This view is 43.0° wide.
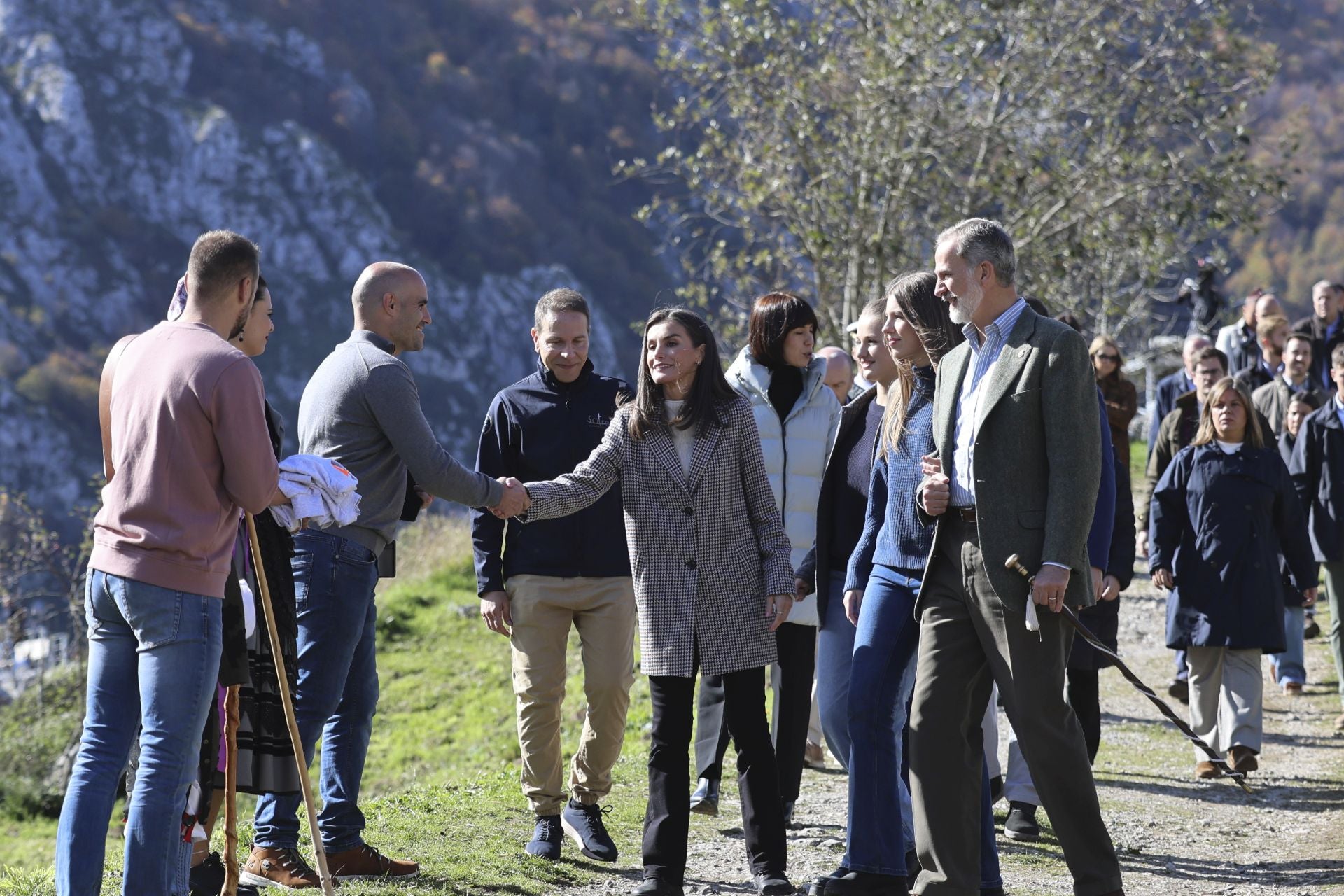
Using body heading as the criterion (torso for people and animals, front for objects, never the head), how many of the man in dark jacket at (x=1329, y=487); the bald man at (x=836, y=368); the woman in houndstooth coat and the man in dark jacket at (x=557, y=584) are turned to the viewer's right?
0

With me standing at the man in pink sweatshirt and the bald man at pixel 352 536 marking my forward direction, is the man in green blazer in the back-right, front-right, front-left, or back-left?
front-right

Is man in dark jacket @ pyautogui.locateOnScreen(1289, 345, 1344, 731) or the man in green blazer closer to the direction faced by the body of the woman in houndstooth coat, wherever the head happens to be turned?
the man in green blazer

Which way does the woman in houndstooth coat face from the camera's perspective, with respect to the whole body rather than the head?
toward the camera

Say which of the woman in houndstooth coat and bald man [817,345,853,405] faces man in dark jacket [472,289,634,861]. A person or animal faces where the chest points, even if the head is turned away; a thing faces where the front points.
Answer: the bald man

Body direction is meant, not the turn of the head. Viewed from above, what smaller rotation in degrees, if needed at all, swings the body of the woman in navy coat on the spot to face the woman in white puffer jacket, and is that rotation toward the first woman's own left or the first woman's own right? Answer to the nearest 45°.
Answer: approximately 45° to the first woman's own right

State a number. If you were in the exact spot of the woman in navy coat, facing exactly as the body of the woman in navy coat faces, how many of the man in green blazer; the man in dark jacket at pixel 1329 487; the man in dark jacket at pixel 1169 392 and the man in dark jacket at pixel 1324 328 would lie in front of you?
1

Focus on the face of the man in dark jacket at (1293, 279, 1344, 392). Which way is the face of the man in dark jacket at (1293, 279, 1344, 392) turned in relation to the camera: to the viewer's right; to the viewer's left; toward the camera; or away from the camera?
toward the camera

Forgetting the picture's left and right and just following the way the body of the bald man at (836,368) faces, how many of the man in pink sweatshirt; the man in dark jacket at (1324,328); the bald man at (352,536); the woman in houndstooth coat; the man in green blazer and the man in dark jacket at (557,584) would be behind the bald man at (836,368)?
1

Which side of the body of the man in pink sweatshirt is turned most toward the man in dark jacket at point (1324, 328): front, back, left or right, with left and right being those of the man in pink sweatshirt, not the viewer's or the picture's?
front

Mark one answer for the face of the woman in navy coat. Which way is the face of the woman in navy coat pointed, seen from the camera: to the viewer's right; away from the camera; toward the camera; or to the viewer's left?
toward the camera

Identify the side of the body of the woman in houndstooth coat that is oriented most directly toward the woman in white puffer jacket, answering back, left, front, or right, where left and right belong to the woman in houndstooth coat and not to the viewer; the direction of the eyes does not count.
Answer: back

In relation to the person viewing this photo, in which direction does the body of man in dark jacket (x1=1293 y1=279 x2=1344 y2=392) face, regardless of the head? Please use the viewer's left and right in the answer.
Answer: facing the viewer

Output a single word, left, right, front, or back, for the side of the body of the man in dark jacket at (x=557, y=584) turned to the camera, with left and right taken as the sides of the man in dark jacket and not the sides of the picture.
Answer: front

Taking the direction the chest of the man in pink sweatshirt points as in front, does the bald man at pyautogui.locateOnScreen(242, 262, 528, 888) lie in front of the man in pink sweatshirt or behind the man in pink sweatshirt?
in front
